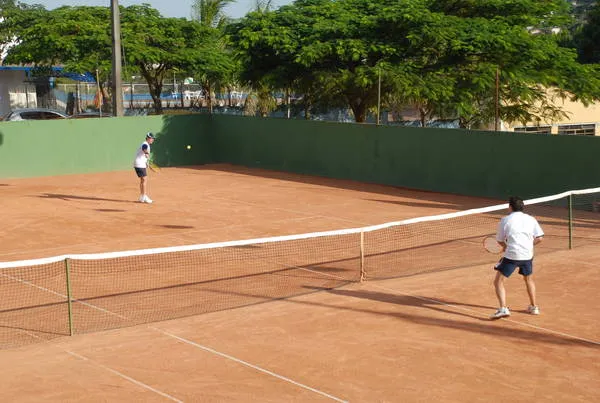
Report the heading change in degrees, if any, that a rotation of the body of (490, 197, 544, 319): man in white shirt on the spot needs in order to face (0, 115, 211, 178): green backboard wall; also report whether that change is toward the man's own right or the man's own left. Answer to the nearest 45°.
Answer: approximately 45° to the man's own left

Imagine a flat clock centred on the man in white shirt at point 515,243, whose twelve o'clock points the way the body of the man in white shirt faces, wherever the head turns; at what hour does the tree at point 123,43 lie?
The tree is roughly at 11 o'clock from the man in white shirt.

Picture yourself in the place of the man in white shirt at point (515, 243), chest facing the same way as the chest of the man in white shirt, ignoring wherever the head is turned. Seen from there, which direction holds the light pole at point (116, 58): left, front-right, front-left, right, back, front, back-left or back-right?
front-left

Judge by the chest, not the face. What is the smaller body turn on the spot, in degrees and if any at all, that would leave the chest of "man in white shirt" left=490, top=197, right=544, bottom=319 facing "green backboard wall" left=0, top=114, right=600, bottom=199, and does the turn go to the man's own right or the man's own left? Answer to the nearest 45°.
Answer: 0° — they already face it

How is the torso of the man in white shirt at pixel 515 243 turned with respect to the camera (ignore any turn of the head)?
away from the camera

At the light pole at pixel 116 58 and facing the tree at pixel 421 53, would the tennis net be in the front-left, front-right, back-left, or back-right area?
front-right

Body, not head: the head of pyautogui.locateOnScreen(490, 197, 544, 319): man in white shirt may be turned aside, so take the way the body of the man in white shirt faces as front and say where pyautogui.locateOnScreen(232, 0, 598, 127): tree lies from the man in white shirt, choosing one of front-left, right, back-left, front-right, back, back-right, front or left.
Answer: front

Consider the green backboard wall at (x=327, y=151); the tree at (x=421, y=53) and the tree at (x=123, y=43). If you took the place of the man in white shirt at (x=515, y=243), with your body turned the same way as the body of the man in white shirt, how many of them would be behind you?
0

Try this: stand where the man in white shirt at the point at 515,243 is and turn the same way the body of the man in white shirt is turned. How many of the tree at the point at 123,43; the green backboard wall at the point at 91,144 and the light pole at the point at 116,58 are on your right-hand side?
0

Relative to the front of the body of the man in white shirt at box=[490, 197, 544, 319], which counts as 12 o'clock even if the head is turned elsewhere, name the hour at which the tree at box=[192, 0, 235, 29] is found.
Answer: The tree is roughly at 11 o'clock from the man in white shirt.
